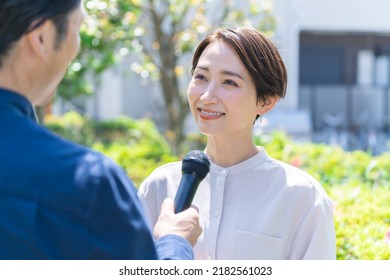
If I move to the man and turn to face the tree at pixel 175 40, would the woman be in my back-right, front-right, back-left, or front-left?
front-right

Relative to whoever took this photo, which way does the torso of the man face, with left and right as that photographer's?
facing away from the viewer and to the right of the viewer

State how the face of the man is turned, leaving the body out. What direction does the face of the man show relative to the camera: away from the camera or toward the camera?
away from the camera

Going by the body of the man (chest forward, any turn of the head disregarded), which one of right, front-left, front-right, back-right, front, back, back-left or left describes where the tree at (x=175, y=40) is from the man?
front-left

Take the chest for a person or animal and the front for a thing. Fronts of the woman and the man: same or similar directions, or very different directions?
very different directions

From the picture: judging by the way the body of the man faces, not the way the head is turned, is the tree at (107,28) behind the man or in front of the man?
in front

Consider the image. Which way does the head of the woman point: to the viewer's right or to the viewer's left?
to the viewer's left

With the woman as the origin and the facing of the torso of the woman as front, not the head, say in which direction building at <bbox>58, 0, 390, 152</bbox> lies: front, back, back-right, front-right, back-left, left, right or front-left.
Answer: back-right

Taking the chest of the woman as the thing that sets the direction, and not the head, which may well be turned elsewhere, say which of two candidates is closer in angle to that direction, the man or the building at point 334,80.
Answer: the man
